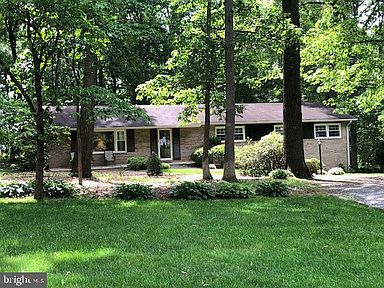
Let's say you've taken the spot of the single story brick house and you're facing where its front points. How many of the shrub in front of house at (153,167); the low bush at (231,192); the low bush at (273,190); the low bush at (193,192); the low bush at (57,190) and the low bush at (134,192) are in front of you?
6

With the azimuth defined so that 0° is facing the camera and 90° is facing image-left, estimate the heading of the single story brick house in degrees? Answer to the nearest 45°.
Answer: approximately 0°

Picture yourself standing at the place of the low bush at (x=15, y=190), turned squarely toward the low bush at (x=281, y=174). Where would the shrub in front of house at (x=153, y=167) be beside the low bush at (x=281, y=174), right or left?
left

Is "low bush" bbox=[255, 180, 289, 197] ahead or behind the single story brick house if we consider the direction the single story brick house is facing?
ahead

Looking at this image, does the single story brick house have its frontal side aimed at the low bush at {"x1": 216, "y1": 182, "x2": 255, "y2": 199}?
yes

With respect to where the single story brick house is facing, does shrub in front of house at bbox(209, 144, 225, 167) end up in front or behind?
in front

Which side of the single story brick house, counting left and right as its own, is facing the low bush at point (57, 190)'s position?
front

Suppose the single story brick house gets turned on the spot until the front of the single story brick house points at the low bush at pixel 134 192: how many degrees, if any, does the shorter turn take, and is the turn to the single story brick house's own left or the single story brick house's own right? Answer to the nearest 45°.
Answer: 0° — it already faces it

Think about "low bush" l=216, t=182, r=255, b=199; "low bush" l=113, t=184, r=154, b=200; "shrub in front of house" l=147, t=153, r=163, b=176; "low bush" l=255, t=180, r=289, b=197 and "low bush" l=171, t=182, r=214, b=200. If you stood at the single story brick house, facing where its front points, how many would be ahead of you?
5

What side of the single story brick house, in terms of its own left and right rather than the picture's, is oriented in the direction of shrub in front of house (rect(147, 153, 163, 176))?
front
